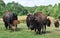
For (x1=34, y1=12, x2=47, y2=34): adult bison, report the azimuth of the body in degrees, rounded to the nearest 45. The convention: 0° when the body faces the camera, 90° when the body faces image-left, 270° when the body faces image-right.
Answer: approximately 45°
